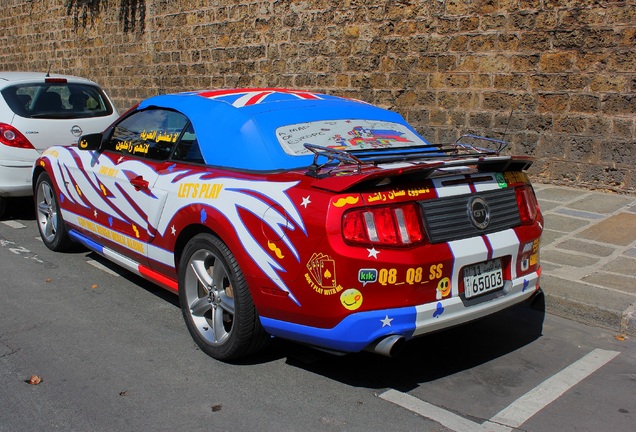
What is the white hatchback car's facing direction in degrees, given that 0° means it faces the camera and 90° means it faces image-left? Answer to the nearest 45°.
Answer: approximately 135°

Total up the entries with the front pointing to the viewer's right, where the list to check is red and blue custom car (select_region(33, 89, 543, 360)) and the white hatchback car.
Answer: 0

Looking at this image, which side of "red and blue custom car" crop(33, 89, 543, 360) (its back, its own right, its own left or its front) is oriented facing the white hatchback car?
front

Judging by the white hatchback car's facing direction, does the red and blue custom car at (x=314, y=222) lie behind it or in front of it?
behind

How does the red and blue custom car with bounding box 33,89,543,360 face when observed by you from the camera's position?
facing away from the viewer and to the left of the viewer
